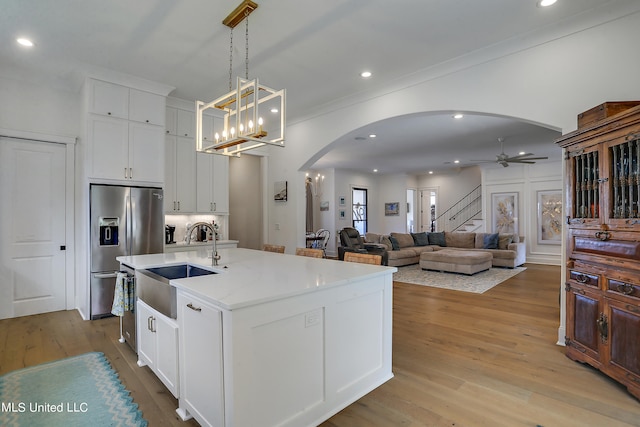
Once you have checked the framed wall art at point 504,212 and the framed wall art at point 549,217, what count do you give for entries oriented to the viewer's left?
0

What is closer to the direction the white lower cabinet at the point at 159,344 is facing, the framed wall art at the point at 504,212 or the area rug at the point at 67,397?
the area rug

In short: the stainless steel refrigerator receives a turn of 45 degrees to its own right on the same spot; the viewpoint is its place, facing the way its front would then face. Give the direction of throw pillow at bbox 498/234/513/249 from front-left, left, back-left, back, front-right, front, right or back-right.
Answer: back-left

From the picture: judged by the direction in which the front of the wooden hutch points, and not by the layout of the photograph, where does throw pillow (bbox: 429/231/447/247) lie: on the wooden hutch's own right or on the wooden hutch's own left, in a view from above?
on the wooden hutch's own right

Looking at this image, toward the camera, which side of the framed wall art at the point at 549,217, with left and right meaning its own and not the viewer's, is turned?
front

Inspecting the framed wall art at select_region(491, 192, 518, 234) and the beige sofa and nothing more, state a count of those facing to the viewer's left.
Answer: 0

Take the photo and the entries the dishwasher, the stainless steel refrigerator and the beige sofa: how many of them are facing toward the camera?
2

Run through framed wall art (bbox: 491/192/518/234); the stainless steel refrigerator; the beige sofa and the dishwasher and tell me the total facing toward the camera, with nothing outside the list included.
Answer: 3

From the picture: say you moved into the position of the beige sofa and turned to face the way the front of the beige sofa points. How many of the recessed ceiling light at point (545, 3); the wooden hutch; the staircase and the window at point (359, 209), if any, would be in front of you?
2

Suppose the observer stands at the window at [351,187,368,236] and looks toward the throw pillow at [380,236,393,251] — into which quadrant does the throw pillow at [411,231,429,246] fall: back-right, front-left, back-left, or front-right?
front-left

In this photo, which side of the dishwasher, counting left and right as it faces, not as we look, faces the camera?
left

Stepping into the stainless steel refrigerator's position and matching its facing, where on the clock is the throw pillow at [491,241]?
The throw pillow is roughly at 9 o'clock from the stainless steel refrigerator.

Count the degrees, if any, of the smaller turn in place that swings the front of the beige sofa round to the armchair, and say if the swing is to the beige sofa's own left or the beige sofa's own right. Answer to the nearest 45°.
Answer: approximately 45° to the beige sofa's own right

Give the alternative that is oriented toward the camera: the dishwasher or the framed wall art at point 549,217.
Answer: the framed wall art

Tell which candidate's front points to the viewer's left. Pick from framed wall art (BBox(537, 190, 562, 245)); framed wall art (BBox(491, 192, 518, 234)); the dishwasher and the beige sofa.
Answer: the dishwasher

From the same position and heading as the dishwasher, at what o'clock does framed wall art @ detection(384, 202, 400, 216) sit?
The framed wall art is roughly at 5 o'clock from the dishwasher.
